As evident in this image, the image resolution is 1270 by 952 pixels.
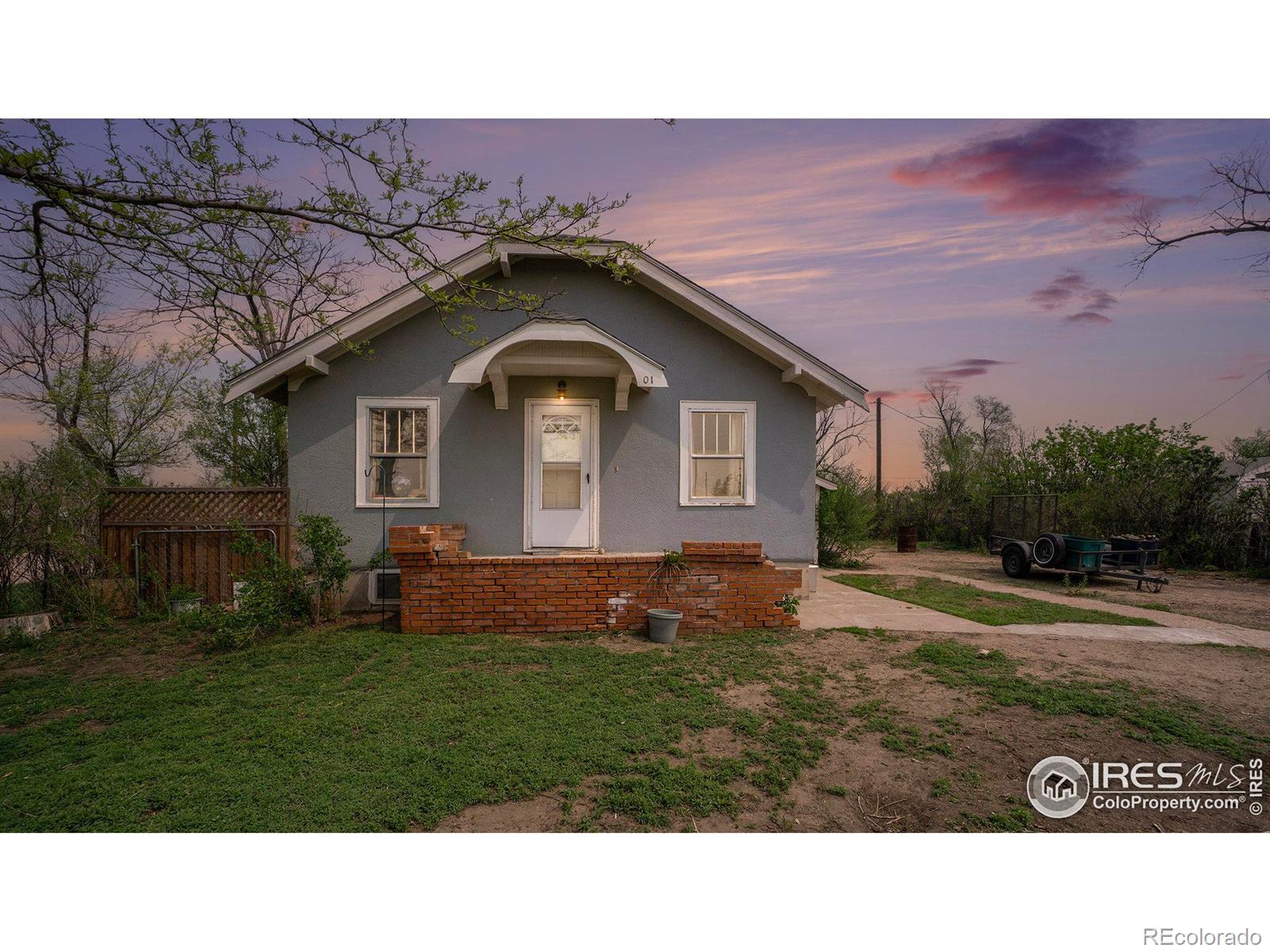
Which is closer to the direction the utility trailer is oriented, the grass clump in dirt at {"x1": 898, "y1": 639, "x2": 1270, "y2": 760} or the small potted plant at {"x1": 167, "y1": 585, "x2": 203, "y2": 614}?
the grass clump in dirt

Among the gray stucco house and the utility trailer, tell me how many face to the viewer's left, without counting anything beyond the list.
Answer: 0

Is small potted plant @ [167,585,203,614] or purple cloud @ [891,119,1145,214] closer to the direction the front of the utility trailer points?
the purple cloud

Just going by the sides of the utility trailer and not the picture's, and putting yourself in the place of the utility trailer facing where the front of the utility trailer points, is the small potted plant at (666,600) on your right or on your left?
on your right

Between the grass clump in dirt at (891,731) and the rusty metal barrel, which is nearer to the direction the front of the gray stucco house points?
the grass clump in dirt

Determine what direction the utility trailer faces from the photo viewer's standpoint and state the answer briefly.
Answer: facing the viewer and to the right of the viewer

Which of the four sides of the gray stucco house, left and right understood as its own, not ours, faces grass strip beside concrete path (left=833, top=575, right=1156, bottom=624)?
left

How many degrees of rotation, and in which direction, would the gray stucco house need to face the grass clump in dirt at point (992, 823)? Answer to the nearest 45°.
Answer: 0° — it already faces it

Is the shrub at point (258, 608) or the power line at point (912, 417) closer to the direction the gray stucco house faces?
the shrub

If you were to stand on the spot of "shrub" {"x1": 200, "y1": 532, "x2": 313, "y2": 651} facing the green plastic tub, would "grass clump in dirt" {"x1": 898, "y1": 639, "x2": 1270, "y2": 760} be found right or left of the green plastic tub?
right
